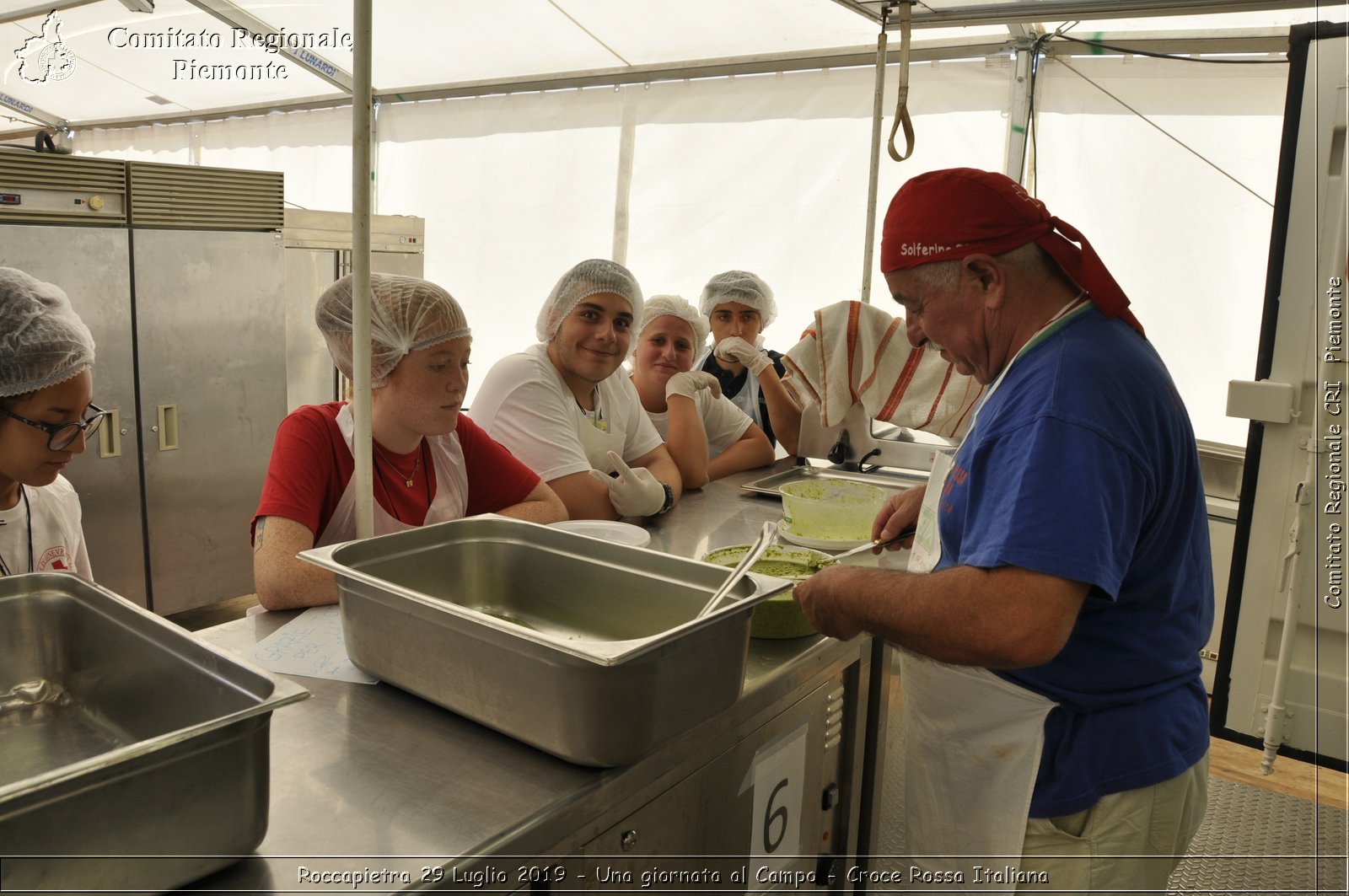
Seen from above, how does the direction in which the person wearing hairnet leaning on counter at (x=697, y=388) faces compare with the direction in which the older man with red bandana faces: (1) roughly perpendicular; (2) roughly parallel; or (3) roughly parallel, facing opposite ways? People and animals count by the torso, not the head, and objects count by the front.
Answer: roughly perpendicular

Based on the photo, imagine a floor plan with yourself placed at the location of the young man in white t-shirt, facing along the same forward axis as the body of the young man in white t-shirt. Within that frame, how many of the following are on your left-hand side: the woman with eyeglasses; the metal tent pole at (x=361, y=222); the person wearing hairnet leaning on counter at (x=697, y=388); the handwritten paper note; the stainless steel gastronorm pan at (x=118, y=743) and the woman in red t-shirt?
1

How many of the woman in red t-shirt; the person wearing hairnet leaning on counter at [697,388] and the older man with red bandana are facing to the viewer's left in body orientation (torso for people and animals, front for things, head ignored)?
1

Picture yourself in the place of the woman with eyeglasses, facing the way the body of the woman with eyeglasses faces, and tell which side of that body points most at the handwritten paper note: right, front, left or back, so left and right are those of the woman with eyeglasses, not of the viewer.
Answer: front

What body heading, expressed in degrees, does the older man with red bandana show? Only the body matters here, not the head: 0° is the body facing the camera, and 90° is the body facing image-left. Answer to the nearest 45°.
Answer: approximately 90°

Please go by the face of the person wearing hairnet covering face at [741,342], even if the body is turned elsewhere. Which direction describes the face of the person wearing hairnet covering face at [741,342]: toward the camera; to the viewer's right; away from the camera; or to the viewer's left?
toward the camera

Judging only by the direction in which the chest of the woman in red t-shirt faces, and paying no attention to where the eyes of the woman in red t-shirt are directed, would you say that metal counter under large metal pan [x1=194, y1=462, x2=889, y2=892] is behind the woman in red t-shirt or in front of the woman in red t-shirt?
in front

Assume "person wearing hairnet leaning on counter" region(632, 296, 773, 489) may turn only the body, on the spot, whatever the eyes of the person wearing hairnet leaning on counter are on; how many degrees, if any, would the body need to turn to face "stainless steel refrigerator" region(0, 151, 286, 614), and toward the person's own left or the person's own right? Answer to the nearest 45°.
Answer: approximately 90° to the person's own right

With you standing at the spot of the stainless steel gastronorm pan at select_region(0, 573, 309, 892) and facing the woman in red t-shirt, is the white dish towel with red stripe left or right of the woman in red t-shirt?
right

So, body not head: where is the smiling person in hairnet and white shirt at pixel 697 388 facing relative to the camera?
toward the camera

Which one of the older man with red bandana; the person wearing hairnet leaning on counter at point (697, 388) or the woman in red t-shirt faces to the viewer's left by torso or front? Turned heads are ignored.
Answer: the older man with red bandana

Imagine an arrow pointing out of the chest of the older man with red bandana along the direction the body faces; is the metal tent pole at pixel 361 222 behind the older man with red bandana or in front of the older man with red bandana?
in front

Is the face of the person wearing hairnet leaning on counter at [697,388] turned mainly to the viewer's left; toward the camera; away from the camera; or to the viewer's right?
toward the camera

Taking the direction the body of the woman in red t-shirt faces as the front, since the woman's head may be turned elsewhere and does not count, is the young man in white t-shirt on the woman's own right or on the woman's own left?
on the woman's own left

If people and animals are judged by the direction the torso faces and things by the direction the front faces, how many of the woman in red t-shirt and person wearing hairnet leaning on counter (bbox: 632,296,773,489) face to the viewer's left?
0

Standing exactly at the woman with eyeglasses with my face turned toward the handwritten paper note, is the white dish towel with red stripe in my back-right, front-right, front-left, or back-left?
front-left

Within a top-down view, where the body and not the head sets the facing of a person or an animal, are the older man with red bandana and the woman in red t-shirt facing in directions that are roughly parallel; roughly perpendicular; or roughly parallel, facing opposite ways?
roughly parallel, facing opposite ways

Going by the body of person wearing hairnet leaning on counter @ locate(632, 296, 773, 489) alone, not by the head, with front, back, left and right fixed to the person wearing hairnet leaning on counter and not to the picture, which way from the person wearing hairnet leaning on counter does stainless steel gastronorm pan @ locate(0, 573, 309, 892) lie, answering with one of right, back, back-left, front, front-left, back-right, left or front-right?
front

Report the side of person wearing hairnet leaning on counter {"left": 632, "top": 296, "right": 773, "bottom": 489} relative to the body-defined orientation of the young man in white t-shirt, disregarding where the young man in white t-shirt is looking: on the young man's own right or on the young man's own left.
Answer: on the young man's own left

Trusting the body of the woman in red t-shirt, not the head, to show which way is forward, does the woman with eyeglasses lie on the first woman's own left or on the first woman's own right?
on the first woman's own right
